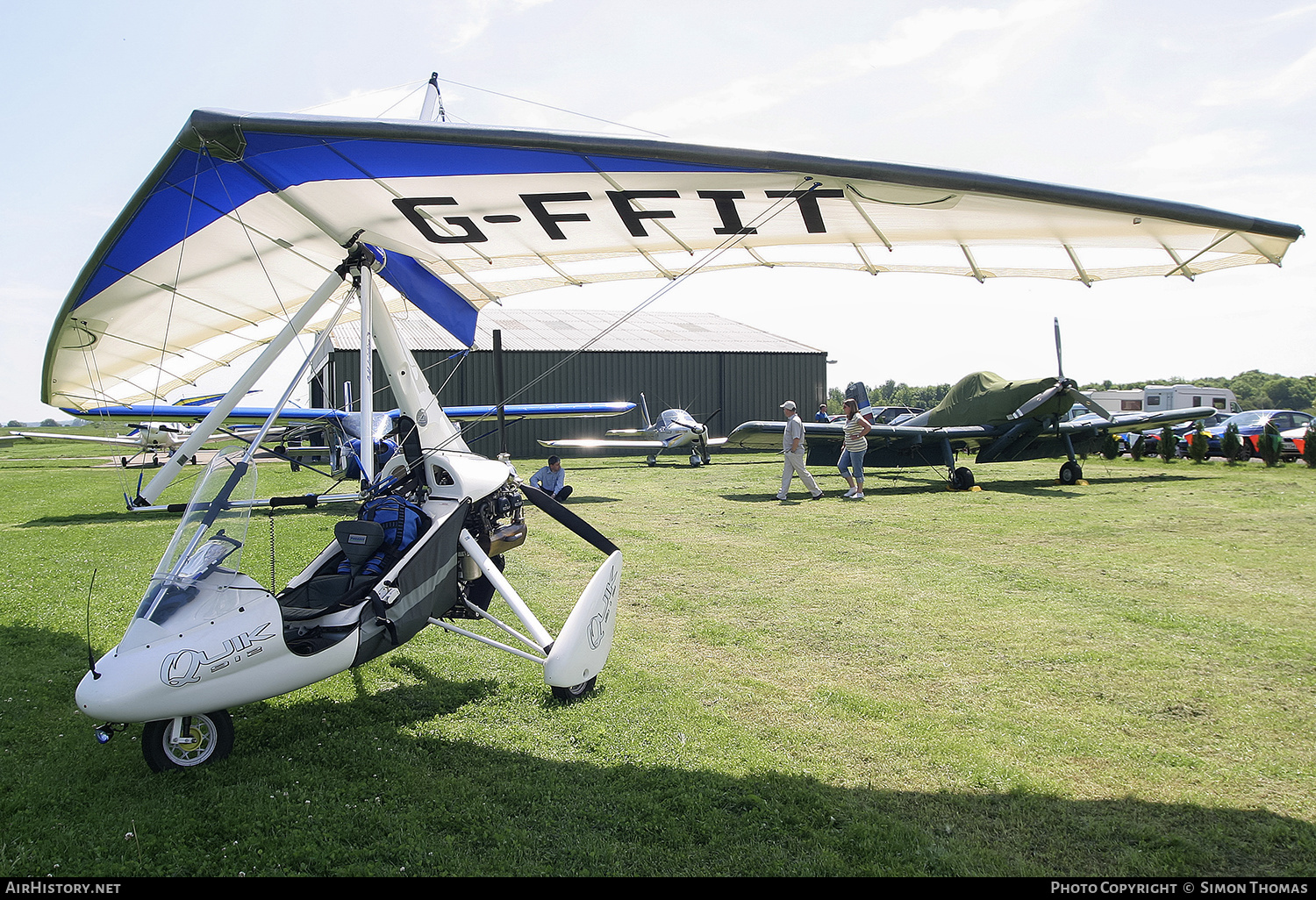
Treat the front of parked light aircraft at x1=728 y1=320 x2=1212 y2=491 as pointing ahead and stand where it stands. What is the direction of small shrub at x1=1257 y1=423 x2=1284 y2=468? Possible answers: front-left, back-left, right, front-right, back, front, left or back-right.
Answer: left

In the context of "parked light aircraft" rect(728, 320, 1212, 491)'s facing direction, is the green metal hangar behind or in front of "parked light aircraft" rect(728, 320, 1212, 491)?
behind

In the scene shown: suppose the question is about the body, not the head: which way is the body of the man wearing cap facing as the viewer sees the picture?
to the viewer's left

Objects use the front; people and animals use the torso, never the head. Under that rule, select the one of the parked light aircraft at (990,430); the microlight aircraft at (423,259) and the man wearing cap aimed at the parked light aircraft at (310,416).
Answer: the man wearing cap

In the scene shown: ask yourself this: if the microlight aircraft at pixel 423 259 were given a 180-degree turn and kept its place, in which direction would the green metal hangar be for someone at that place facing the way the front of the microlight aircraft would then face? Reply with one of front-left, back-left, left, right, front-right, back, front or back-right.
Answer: front-left

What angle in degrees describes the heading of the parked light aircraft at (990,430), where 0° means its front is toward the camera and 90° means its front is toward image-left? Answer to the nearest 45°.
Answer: approximately 315°

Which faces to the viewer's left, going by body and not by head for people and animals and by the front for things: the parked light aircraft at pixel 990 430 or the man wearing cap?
the man wearing cap

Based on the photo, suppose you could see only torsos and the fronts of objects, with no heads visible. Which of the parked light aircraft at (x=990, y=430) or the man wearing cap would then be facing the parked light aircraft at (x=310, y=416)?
the man wearing cap

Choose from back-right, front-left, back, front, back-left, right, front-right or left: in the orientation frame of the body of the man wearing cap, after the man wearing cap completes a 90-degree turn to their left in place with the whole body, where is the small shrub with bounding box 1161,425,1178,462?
back-left

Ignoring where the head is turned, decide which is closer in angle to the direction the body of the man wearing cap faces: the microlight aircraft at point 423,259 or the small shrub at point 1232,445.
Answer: the microlight aircraft

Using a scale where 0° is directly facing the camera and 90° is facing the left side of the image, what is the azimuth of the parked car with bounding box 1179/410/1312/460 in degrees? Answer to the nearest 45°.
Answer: approximately 45°

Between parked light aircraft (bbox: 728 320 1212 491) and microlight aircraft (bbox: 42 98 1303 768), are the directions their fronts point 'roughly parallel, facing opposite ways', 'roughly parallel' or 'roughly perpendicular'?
roughly perpendicular

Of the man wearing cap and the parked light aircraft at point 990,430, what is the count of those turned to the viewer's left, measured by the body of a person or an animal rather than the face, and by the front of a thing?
1
